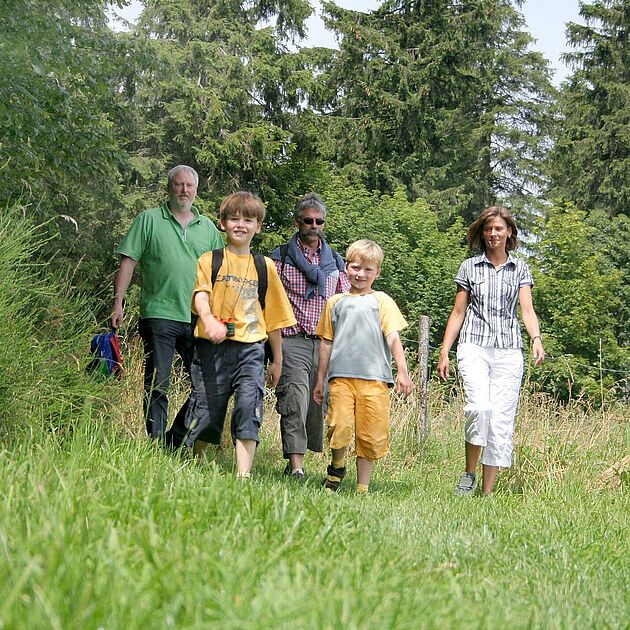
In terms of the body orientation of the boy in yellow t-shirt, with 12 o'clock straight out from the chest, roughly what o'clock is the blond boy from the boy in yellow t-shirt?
The blond boy is roughly at 8 o'clock from the boy in yellow t-shirt.

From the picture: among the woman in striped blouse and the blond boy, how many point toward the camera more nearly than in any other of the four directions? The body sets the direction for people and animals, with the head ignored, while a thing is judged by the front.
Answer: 2

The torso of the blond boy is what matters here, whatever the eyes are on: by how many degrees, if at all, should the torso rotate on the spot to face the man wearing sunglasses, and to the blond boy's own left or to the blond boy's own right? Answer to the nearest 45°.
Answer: approximately 135° to the blond boy's own right

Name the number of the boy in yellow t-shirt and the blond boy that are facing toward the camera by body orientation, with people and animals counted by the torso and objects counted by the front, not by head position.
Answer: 2

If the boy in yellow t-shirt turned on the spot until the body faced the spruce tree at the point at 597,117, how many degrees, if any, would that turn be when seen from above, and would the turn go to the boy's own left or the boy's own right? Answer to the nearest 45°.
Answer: approximately 135° to the boy's own left

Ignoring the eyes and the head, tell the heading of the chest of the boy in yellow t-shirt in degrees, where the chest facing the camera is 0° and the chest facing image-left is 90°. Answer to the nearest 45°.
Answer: approximately 0°
